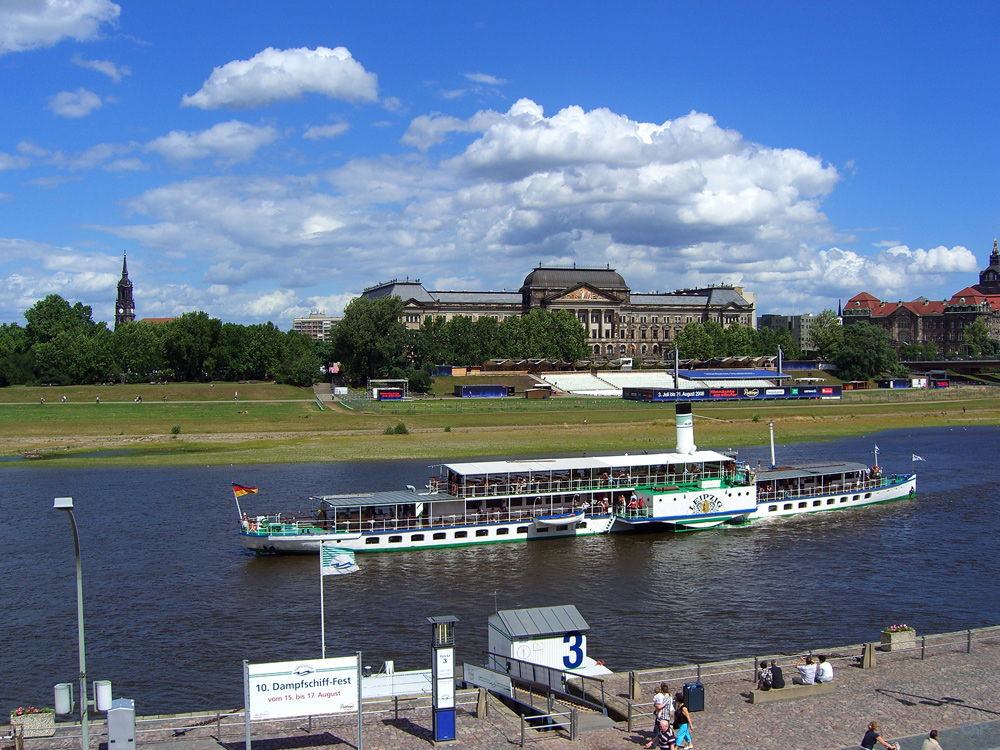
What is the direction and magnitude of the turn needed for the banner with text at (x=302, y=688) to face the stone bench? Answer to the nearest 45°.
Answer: approximately 90° to its left

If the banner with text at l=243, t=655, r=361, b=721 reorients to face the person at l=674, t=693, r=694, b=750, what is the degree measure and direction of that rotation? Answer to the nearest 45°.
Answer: approximately 90° to its left

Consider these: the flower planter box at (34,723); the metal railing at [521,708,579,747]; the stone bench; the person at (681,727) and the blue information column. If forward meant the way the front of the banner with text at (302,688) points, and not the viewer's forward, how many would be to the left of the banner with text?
4

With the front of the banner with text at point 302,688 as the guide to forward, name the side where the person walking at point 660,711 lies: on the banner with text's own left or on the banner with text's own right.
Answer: on the banner with text's own left

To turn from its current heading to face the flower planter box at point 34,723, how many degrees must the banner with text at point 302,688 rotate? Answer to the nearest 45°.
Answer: approximately 135° to its right

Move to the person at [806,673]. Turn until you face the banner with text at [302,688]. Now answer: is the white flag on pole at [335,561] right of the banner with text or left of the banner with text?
right

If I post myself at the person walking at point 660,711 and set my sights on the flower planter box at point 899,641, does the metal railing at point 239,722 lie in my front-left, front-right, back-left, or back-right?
back-left

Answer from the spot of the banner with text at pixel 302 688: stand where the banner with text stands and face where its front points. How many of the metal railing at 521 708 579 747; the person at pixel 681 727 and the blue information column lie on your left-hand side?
3

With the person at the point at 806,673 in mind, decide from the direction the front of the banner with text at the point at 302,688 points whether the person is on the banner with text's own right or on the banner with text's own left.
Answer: on the banner with text's own left

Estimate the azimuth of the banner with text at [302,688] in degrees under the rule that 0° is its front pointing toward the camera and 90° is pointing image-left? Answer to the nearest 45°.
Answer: approximately 0°

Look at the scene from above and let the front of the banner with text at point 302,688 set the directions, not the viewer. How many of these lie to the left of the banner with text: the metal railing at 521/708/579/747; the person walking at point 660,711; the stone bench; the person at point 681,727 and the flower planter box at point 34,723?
4

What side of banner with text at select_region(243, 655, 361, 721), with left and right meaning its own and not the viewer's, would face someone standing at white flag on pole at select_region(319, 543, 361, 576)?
back
